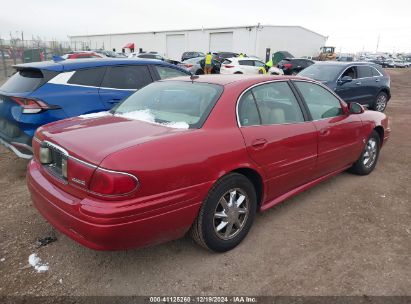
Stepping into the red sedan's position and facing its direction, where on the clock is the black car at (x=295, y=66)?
The black car is roughly at 11 o'clock from the red sedan.

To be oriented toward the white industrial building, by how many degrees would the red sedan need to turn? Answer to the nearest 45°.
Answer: approximately 45° to its left

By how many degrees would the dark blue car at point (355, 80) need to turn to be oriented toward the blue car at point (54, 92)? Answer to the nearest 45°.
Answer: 0° — it already faces it

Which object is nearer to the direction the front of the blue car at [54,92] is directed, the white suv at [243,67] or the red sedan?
the white suv

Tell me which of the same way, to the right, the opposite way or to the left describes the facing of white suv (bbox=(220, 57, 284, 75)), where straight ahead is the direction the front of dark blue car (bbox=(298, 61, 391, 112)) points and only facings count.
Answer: the opposite way

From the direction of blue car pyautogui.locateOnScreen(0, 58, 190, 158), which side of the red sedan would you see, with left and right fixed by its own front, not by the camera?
left

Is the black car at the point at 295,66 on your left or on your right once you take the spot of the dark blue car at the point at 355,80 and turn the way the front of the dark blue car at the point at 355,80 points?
on your right

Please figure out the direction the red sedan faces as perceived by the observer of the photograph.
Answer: facing away from the viewer and to the right of the viewer

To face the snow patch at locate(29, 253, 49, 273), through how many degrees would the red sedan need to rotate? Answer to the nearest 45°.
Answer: approximately 135° to its left
